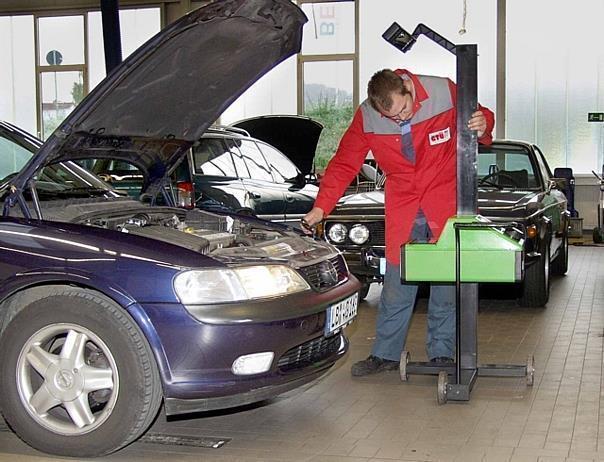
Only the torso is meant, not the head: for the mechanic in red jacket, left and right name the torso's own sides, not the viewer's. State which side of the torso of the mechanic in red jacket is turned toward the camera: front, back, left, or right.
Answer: front

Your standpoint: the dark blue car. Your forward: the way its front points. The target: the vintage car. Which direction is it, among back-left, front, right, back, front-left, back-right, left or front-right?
left

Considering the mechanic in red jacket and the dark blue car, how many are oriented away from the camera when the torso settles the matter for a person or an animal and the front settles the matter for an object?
0

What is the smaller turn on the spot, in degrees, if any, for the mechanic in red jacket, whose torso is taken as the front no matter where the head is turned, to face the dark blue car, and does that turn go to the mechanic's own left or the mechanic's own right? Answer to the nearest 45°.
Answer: approximately 45° to the mechanic's own right

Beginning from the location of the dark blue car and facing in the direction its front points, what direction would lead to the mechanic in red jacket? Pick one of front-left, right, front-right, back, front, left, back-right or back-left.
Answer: left

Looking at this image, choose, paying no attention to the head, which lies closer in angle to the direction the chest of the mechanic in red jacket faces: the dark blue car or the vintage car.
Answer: the dark blue car

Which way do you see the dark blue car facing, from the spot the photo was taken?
facing the viewer and to the right of the viewer

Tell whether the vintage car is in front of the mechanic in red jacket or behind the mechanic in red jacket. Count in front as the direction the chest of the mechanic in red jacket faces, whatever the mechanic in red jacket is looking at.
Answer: behind

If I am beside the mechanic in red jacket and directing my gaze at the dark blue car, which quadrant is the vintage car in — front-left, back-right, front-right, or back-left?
back-right
